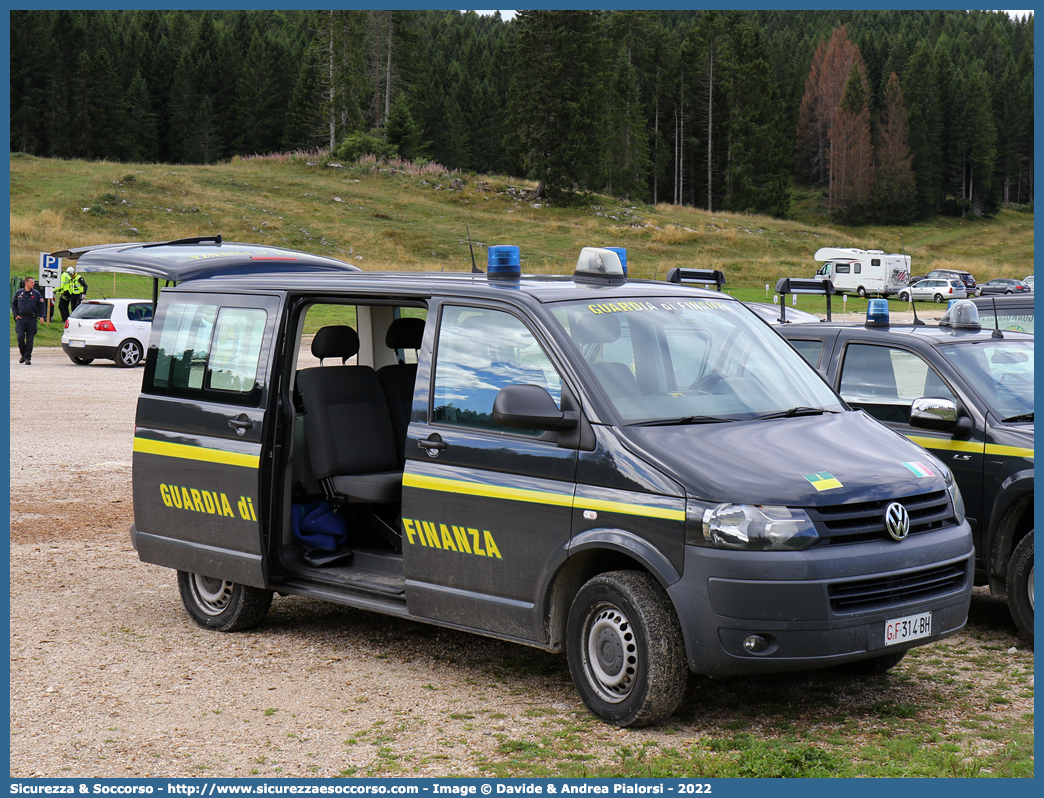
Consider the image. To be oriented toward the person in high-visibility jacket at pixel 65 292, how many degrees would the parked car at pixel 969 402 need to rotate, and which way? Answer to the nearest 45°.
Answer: approximately 180°

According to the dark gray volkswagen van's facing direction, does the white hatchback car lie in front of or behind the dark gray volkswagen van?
behind

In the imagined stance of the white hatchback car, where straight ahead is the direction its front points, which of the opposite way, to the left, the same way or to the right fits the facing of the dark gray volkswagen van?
to the right

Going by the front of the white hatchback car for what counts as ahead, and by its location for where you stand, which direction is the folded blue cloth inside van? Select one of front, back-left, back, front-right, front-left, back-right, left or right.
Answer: back-right

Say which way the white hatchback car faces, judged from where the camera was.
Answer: facing away from the viewer and to the right of the viewer

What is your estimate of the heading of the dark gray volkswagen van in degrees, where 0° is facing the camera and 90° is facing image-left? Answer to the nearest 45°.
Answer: approximately 315°

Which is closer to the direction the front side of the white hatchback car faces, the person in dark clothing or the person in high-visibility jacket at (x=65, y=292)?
the person in high-visibility jacket
